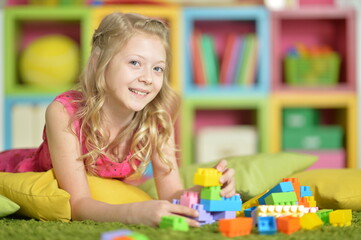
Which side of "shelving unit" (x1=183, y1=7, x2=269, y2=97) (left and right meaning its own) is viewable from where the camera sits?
front

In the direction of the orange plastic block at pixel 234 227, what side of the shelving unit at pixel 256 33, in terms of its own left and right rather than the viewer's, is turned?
front

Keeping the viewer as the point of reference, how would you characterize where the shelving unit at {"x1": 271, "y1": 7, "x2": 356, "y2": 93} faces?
facing the viewer

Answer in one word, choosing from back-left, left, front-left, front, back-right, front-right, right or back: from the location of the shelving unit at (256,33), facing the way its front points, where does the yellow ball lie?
right

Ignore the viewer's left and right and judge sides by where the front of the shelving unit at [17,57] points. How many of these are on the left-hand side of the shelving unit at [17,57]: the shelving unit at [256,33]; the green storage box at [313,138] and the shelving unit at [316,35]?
3

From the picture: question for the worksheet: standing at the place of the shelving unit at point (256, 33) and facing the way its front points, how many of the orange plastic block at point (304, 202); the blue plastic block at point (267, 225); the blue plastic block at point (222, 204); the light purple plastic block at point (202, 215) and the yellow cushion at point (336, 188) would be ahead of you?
5

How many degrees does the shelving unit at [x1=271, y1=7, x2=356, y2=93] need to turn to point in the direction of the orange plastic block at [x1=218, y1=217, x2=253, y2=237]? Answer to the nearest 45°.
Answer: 0° — it already faces it

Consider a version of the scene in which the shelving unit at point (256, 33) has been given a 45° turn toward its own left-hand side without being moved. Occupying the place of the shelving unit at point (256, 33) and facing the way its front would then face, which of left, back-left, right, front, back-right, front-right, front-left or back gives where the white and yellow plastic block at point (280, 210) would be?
front-right

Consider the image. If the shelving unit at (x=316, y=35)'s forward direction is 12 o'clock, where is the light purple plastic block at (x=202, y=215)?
The light purple plastic block is roughly at 12 o'clock from the shelving unit.

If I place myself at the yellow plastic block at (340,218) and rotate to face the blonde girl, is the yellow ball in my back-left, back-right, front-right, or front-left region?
front-right

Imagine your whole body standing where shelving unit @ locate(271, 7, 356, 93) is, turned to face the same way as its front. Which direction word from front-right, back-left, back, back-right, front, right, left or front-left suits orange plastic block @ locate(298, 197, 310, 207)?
front

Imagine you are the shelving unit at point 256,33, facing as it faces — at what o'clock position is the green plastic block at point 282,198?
The green plastic block is roughly at 12 o'clock from the shelving unit.

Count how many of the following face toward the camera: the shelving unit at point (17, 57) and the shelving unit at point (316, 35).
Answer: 2

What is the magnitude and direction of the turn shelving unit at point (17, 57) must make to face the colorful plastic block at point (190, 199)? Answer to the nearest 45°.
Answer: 0° — it already faces it

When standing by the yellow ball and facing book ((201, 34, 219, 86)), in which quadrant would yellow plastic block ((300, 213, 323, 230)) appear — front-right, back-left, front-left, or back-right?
front-right
